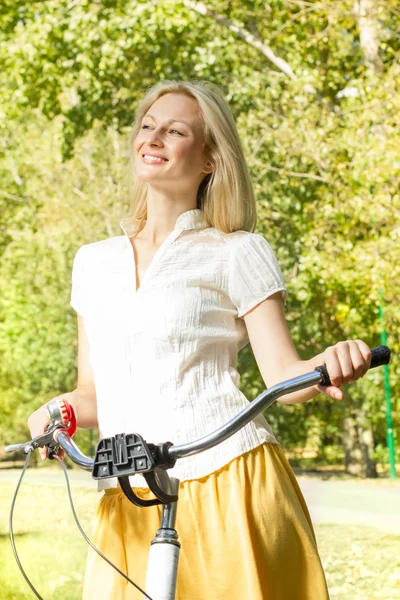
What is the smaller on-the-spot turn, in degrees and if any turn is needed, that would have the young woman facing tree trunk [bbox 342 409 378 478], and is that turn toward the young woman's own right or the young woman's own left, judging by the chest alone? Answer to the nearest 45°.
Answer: approximately 135° to the young woman's own right

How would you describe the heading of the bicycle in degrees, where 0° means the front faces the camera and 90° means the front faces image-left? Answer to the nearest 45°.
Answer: approximately 45°

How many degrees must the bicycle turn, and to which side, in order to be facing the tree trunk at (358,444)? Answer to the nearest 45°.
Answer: approximately 135° to its right

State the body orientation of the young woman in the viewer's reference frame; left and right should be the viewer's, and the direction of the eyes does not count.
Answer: facing the viewer and to the left of the viewer

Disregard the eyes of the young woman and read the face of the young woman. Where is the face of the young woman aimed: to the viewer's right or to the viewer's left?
to the viewer's left

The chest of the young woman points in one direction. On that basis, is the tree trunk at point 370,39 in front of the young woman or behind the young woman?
behind
